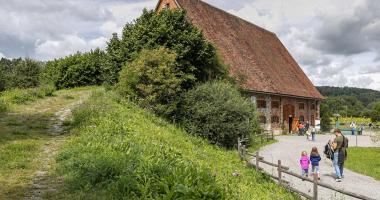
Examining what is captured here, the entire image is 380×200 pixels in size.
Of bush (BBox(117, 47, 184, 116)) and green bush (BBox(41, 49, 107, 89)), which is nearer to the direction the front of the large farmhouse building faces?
the bush (BBox(117, 47, 184, 116))

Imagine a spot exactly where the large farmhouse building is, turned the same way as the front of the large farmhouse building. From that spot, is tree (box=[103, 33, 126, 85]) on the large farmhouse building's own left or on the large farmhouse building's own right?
on the large farmhouse building's own right

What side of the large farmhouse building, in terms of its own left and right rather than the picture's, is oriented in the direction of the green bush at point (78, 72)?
right

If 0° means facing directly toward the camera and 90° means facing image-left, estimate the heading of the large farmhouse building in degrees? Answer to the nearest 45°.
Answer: approximately 315°

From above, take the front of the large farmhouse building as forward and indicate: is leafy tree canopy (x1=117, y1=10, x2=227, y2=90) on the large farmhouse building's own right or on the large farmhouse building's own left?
on the large farmhouse building's own right

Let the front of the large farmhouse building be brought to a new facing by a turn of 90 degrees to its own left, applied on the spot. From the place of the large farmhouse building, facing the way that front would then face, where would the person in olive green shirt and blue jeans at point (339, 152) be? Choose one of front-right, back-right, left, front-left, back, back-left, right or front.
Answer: back-right

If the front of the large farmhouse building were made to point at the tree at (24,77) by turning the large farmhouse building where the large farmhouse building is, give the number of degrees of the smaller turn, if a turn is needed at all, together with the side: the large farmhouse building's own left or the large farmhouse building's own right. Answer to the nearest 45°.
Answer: approximately 135° to the large farmhouse building's own right

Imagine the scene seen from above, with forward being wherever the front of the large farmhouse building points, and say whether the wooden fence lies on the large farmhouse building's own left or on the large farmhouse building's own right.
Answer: on the large farmhouse building's own right

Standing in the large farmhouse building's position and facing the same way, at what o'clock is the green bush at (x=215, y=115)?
The green bush is roughly at 2 o'clock from the large farmhouse building.
